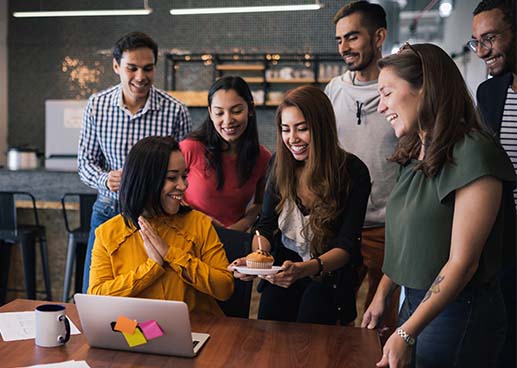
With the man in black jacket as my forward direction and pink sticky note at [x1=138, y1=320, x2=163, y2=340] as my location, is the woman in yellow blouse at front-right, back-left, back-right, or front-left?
front-left

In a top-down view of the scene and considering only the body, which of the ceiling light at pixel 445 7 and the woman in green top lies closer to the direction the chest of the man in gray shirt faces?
the woman in green top

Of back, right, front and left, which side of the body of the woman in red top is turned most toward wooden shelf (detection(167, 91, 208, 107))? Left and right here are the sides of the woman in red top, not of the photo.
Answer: back

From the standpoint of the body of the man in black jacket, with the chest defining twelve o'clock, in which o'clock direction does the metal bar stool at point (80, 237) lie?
The metal bar stool is roughly at 2 o'clock from the man in black jacket.

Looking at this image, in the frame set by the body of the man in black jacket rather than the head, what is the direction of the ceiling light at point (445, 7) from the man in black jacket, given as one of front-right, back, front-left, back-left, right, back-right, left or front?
back-right

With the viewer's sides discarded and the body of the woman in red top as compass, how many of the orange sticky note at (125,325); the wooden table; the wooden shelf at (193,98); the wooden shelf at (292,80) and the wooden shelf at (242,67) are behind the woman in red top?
3

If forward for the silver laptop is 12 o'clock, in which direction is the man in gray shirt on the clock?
The man in gray shirt is roughly at 12 o'clock from the silver laptop.

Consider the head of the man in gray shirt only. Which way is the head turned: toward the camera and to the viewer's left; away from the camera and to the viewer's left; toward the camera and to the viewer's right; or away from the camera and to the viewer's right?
toward the camera and to the viewer's left

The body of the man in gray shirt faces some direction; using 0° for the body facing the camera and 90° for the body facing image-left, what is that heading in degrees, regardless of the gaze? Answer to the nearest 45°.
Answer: approximately 45°

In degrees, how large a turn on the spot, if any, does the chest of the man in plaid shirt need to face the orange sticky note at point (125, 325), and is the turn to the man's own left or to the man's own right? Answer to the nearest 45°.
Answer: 0° — they already face it

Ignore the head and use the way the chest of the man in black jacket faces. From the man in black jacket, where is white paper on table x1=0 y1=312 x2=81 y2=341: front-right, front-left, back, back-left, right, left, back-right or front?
front

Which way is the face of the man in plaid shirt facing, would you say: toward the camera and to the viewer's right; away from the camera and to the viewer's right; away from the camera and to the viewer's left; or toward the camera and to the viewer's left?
toward the camera and to the viewer's right

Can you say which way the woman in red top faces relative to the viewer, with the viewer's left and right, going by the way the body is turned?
facing the viewer

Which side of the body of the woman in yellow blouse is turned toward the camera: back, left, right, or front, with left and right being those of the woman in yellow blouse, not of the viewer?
front

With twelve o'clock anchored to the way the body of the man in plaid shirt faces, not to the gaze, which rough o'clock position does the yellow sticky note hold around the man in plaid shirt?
The yellow sticky note is roughly at 12 o'clock from the man in plaid shirt.

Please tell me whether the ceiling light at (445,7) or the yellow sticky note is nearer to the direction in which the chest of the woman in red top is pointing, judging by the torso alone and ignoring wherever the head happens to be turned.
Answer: the yellow sticky note
